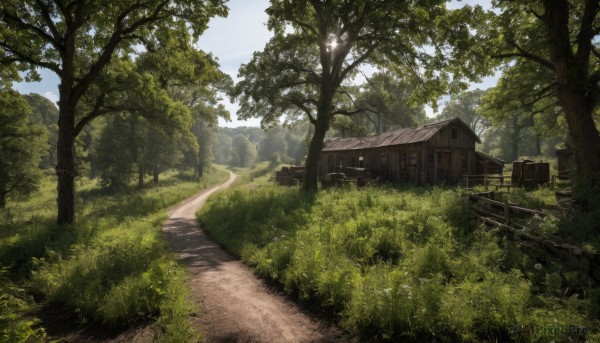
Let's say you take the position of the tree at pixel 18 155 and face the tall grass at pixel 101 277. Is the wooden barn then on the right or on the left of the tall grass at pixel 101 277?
left

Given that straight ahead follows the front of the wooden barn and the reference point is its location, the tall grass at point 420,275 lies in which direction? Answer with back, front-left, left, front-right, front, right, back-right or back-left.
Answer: front-right

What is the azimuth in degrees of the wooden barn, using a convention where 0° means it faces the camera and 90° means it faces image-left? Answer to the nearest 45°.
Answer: approximately 315°

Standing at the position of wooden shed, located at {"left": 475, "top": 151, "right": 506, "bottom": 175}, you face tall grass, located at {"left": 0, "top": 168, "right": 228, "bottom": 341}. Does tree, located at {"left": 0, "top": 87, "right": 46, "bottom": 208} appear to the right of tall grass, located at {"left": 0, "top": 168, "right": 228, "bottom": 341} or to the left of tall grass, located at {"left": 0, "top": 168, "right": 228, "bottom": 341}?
right

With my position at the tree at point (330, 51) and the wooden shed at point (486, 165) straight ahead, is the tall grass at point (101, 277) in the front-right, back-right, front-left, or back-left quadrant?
back-right

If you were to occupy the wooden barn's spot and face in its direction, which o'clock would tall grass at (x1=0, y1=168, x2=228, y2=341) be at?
The tall grass is roughly at 2 o'clock from the wooden barn.

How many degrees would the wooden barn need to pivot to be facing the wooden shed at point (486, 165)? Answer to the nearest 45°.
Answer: approximately 90° to its left
